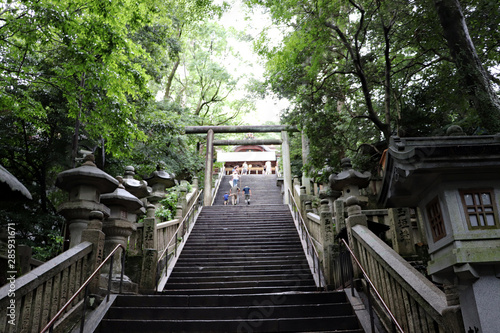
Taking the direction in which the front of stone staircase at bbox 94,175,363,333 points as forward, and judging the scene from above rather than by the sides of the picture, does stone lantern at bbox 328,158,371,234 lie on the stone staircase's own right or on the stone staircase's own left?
on the stone staircase's own left

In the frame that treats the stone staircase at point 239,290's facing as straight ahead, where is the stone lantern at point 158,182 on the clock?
The stone lantern is roughly at 5 o'clock from the stone staircase.

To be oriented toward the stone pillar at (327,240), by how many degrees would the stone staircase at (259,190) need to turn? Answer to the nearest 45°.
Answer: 0° — it already faces it

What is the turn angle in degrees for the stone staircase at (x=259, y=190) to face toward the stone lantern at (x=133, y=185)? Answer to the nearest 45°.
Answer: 0° — it already faces it

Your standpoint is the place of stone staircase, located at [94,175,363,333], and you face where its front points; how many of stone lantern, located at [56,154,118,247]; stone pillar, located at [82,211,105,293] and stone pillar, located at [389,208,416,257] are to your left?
1

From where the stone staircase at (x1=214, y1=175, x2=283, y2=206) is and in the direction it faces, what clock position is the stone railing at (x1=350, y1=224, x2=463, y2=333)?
The stone railing is roughly at 12 o'clock from the stone staircase.

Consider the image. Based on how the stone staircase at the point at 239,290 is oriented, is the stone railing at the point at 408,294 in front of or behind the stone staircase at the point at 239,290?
in front

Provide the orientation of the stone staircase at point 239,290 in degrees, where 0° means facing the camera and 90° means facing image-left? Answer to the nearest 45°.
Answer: approximately 0°

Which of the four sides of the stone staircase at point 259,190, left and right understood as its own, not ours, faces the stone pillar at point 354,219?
front

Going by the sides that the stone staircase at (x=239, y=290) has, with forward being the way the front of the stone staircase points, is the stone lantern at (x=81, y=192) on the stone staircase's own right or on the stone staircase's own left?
on the stone staircase's own right
